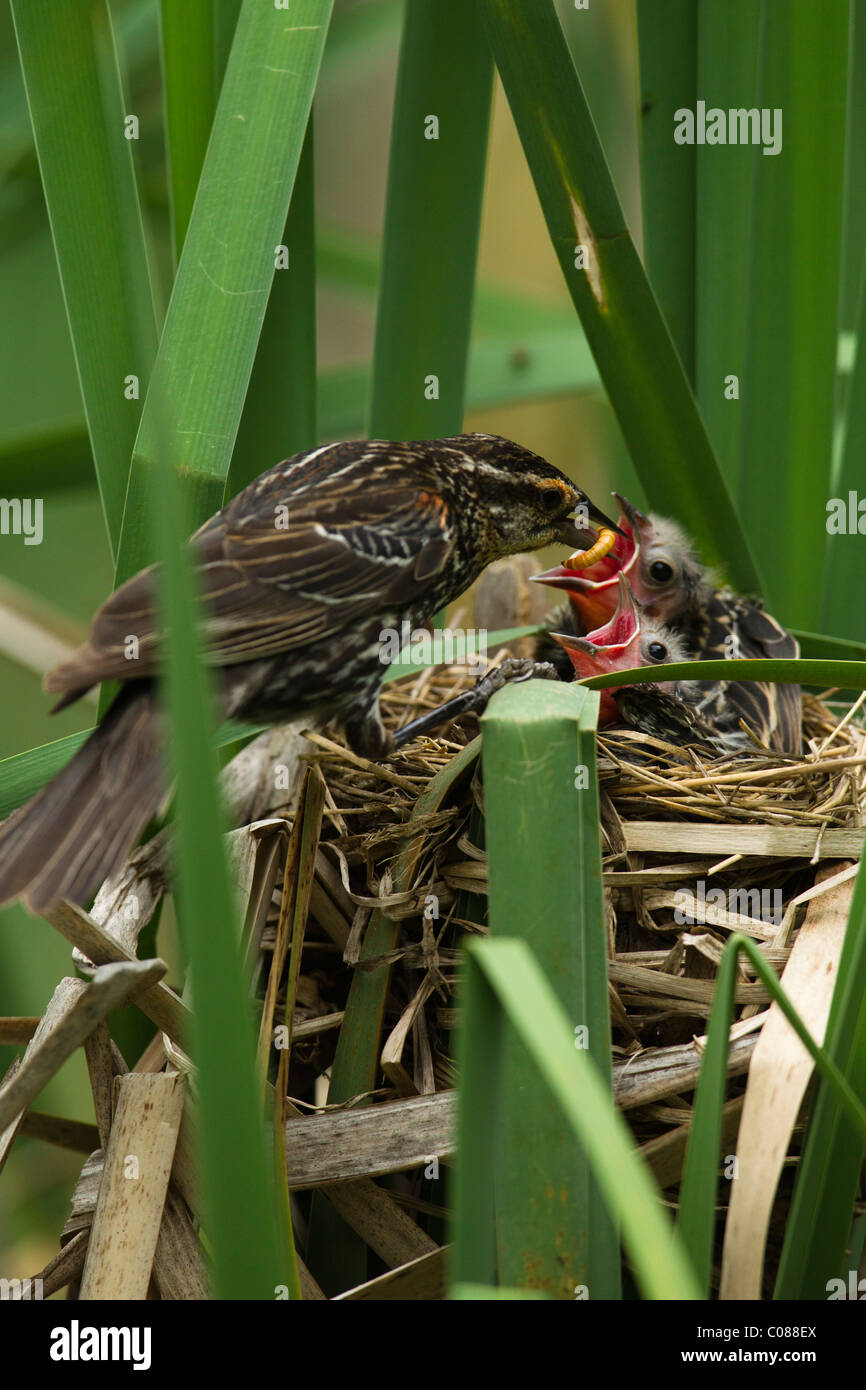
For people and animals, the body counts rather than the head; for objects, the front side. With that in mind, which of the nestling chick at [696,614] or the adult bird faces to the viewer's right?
the adult bird

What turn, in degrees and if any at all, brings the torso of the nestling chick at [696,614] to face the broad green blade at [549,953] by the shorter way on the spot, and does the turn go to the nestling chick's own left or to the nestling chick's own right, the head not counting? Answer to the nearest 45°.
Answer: approximately 90° to the nestling chick's own left

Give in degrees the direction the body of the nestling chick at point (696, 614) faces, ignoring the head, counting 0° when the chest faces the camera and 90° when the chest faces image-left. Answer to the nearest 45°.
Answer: approximately 90°

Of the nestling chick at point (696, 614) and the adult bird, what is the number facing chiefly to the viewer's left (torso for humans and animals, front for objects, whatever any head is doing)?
1

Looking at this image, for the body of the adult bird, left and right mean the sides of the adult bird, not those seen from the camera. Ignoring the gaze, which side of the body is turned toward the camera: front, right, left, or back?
right

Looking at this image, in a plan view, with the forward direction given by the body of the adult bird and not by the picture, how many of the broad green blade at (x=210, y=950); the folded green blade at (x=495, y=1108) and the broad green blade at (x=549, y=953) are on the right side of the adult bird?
3

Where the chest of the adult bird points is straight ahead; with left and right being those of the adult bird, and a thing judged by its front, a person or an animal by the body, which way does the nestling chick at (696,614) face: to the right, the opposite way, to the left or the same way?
the opposite way

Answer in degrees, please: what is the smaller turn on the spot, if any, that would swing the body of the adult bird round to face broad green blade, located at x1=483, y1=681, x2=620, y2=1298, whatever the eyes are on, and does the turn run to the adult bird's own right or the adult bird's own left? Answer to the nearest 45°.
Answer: approximately 90° to the adult bird's own right

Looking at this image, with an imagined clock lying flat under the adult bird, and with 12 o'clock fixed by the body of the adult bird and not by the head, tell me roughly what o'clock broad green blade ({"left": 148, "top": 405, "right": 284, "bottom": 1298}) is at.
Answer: The broad green blade is roughly at 3 o'clock from the adult bird.

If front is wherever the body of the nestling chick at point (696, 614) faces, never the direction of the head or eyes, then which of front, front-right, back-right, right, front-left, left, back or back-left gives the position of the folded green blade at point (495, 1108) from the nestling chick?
left
